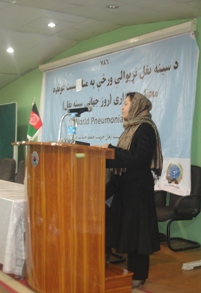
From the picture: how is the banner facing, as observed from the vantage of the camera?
facing the viewer and to the left of the viewer

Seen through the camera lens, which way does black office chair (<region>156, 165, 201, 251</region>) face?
facing to the left of the viewer

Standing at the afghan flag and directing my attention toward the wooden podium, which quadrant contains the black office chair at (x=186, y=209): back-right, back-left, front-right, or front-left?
front-left

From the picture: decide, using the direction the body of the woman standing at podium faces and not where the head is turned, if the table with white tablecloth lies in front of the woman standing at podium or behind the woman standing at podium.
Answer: in front

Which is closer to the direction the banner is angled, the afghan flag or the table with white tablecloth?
the table with white tablecloth

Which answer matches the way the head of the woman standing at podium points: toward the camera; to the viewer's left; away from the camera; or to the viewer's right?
to the viewer's left

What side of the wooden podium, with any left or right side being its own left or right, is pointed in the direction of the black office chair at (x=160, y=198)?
back

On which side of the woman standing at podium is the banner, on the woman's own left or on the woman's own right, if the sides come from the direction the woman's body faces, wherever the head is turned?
on the woman's own right

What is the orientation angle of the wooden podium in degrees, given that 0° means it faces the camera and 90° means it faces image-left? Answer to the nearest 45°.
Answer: approximately 45°

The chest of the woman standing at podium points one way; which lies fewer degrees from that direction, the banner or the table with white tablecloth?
the table with white tablecloth

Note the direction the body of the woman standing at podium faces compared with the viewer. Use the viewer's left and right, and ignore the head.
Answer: facing to the left of the viewer

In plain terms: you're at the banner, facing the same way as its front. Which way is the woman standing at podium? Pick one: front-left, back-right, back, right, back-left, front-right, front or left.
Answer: front-left
